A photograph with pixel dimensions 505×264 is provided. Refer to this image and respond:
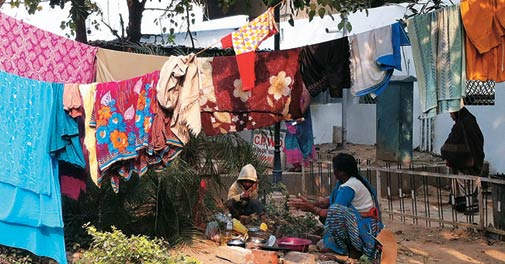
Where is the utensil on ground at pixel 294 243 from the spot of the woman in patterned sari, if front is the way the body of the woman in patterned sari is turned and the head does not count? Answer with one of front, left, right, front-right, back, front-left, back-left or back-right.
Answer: front

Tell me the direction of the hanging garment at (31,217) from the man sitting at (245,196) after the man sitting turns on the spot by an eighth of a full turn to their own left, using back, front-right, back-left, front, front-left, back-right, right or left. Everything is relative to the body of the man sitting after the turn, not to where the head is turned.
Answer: right

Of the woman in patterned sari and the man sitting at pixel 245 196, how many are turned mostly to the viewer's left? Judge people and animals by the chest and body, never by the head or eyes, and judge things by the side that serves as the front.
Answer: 1

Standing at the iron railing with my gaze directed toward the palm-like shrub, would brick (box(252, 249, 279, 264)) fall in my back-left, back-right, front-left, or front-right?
front-left

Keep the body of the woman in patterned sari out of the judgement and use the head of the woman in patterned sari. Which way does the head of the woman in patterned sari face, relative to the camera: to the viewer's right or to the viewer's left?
to the viewer's left

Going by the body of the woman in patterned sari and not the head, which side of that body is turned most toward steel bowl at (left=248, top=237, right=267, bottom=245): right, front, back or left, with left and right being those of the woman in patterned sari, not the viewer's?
front

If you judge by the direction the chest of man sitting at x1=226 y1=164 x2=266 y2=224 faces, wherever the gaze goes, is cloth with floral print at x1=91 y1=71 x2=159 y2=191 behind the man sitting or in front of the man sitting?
in front

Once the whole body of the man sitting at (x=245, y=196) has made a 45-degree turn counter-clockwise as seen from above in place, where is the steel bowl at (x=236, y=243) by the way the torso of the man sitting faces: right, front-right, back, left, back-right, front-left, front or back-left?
front-right

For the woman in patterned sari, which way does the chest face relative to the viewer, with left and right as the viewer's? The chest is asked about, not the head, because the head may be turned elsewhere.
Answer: facing to the left of the viewer

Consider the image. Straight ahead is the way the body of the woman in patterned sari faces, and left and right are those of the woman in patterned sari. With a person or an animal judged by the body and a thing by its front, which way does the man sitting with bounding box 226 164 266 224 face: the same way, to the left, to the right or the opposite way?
to the left

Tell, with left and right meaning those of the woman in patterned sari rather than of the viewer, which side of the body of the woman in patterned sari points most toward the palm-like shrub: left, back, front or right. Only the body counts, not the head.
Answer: front

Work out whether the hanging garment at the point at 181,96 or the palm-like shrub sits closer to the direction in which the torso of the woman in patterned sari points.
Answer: the palm-like shrub

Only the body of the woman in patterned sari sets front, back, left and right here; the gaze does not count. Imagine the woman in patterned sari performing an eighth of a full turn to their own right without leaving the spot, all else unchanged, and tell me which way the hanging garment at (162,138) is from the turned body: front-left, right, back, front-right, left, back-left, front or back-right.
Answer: left

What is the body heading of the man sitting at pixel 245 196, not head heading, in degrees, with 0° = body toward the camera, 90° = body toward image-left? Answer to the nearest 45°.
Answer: approximately 0°
